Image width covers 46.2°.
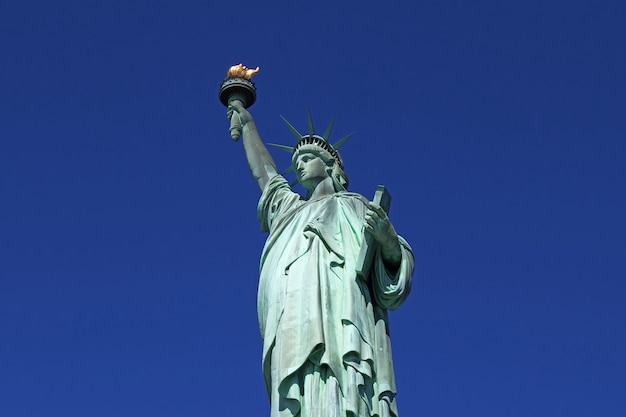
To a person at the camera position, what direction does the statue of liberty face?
facing the viewer and to the left of the viewer
